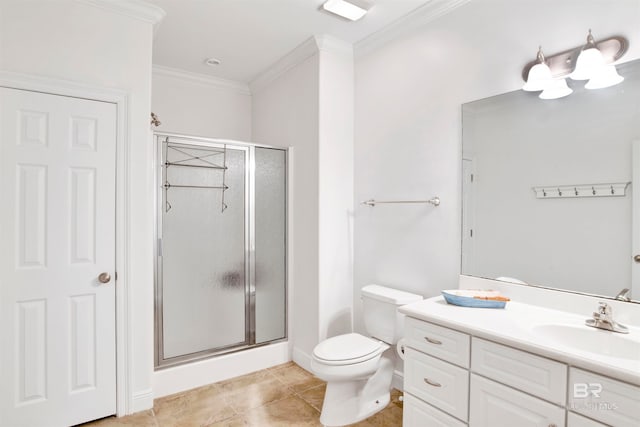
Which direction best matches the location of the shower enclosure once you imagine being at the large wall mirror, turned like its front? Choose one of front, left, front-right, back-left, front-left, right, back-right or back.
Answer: front-right

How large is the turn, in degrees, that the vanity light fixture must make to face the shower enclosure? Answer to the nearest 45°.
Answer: approximately 45° to its right

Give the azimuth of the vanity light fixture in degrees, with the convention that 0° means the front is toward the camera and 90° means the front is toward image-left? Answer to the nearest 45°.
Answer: approximately 45°

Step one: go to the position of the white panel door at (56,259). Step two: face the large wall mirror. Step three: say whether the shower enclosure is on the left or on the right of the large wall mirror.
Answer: left

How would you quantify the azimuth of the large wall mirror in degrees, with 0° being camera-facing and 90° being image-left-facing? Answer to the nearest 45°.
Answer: approximately 45°
